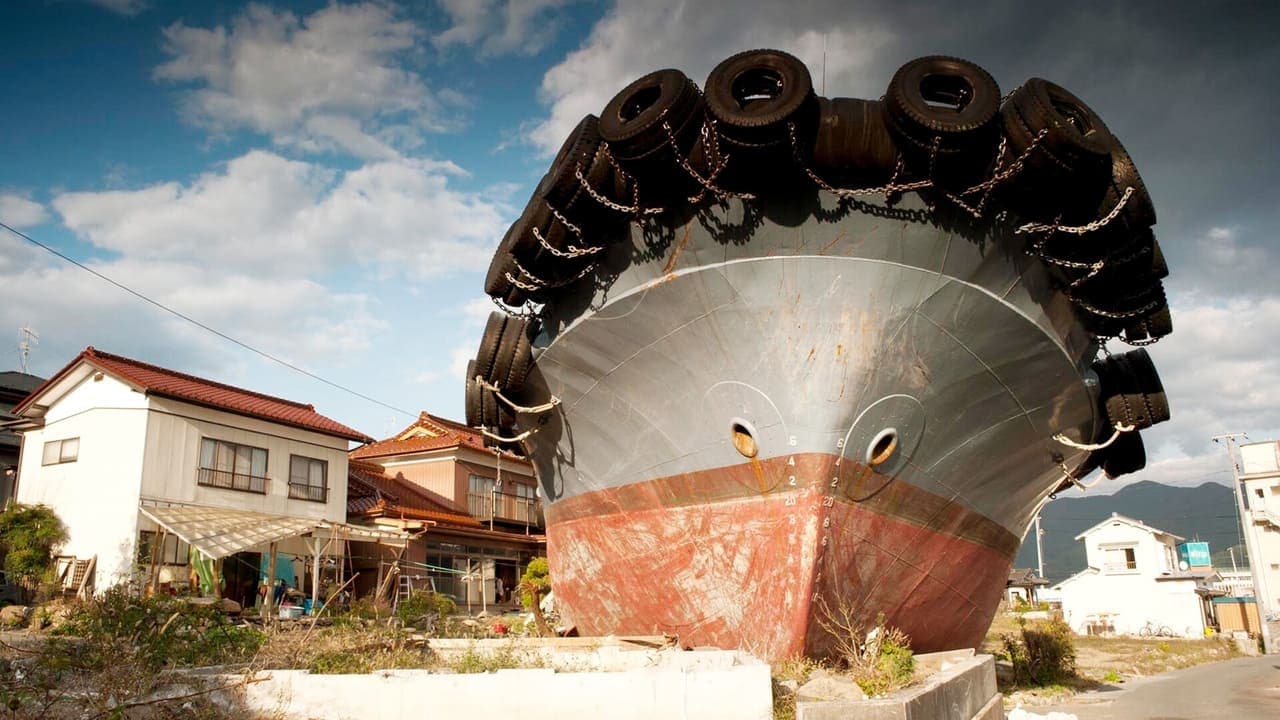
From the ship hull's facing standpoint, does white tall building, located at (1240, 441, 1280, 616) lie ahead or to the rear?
to the rear

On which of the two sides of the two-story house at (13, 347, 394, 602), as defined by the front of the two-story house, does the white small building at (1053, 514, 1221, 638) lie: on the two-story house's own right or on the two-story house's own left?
on the two-story house's own left

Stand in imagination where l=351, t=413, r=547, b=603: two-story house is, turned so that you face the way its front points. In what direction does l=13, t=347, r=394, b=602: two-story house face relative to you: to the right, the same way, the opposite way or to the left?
the same way

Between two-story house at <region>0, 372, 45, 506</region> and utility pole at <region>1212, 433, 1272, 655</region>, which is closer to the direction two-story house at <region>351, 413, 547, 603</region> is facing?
the utility pole

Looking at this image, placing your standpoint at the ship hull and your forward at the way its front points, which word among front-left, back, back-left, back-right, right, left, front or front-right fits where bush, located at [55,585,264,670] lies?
right

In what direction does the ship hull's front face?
toward the camera

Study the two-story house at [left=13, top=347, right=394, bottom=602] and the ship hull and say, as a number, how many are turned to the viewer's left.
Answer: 0

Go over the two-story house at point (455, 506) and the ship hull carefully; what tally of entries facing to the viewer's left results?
0

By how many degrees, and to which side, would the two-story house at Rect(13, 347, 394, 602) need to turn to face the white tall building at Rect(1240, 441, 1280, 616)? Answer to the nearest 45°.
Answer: approximately 45° to its left

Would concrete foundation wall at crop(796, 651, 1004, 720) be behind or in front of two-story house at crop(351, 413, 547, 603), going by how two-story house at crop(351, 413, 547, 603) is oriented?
in front

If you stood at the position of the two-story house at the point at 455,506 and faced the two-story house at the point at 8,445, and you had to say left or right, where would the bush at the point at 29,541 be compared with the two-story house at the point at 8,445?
left

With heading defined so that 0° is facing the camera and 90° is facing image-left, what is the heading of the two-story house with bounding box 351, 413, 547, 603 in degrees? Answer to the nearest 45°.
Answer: approximately 315°

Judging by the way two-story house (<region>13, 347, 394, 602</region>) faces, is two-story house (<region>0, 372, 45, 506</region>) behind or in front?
behind

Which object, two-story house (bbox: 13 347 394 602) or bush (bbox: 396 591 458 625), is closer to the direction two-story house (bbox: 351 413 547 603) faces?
the bush

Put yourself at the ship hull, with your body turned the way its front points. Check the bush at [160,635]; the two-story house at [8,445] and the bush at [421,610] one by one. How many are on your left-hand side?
0
